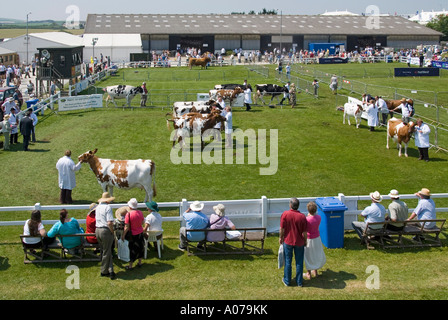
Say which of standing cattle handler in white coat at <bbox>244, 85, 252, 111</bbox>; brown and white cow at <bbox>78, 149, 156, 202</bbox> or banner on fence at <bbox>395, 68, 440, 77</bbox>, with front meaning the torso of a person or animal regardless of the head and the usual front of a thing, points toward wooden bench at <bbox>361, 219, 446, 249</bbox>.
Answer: the banner on fence

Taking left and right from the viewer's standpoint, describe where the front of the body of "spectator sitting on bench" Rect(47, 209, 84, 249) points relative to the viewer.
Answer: facing away from the viewer

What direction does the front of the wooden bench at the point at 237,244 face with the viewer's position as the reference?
facing away from the viewer

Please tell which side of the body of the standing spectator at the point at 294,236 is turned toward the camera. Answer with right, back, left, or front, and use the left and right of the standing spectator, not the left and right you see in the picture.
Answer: back

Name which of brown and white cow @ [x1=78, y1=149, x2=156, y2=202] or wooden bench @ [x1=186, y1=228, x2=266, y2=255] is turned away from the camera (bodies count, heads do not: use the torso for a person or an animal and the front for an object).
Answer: the wooden bench

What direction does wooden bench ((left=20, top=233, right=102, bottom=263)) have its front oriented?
away from the camera

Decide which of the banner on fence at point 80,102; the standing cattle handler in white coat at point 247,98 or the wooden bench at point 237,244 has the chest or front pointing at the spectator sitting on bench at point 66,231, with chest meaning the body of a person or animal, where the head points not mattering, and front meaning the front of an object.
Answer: the banner on fence

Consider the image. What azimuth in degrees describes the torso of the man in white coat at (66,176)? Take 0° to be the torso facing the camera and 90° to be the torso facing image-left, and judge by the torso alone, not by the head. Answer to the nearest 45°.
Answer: approximately 225°

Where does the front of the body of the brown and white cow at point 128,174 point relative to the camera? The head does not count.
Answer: to the viewer's left

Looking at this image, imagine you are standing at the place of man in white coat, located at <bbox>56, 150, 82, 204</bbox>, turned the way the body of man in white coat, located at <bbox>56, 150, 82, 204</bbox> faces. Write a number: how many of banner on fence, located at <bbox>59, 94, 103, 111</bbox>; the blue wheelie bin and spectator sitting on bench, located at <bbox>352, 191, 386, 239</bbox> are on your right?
2

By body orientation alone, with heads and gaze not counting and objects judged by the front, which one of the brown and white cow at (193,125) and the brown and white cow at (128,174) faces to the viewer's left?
the brown and white cow at (128,174)
